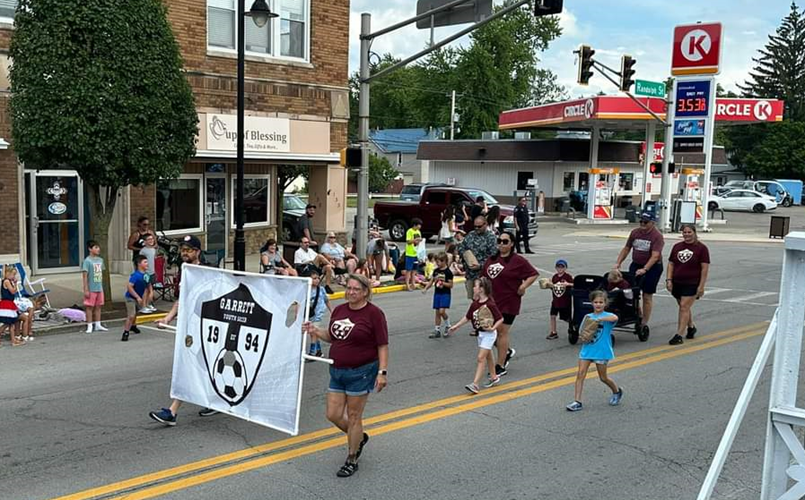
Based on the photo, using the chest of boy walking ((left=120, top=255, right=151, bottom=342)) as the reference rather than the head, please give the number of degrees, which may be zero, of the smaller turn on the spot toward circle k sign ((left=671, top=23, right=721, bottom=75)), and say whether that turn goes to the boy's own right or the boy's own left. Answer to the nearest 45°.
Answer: approximately 90° to the boy's own left

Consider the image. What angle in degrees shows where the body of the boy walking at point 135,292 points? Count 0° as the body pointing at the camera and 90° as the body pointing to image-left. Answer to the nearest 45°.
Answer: approximately 315°

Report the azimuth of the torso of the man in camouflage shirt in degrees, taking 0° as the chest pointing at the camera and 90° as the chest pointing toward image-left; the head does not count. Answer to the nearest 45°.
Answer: approximately 45°

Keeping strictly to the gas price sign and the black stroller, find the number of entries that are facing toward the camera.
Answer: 2

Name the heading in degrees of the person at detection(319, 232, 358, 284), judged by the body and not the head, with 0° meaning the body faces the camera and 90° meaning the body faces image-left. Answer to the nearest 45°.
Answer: approximately 315°

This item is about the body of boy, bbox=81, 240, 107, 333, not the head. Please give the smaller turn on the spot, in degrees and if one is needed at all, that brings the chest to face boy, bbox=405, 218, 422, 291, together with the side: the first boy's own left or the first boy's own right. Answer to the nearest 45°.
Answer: approximately 90° to the first boy's own left

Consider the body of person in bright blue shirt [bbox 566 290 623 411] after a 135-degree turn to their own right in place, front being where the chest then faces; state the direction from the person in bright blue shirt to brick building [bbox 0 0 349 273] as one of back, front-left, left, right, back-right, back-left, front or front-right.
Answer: front-left

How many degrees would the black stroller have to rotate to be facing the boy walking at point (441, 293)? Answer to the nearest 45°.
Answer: approximately 90° to its right

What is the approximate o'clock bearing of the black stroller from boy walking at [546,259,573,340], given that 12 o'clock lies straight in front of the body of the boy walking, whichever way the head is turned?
The black stroller is roughly at 8 o'clock from the boy walking.

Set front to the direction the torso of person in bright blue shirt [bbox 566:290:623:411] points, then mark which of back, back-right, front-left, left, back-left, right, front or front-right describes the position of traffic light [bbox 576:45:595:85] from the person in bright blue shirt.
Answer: back-right

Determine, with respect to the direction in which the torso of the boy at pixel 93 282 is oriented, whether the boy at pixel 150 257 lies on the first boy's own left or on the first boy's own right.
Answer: on the first boy's own left

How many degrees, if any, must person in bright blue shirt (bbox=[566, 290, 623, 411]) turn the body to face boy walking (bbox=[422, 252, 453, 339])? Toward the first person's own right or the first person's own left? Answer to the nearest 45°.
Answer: approximately 90° to the first person's own right

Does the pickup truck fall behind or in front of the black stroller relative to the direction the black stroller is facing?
behind

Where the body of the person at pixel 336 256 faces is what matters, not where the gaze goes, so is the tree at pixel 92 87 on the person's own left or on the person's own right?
on the person's own right
